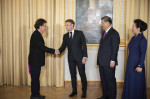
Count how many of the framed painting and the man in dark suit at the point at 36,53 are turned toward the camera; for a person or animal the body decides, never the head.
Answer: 1

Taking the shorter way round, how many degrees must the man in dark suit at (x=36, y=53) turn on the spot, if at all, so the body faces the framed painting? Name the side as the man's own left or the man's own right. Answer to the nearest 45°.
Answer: approximately 45° to the man's own left

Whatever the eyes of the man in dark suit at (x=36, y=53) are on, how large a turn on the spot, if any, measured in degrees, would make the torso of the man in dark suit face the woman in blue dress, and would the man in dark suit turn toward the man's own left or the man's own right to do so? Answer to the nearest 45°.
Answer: approximately 45° to the man's own right

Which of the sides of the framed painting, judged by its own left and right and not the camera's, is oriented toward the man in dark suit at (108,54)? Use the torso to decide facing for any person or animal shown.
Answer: front

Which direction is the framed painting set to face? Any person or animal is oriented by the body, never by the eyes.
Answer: toward the camera

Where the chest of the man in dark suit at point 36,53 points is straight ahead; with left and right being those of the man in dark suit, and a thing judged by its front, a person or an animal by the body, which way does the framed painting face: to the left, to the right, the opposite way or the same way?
to the right

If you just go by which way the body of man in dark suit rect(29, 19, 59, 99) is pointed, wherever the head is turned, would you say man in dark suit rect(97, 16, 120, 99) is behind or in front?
in front

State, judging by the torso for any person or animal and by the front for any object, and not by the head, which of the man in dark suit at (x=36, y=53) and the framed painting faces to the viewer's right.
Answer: the man in dark suit

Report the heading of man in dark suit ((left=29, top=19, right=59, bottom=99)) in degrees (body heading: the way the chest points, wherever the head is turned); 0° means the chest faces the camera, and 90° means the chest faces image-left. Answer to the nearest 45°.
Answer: approximately 270°
